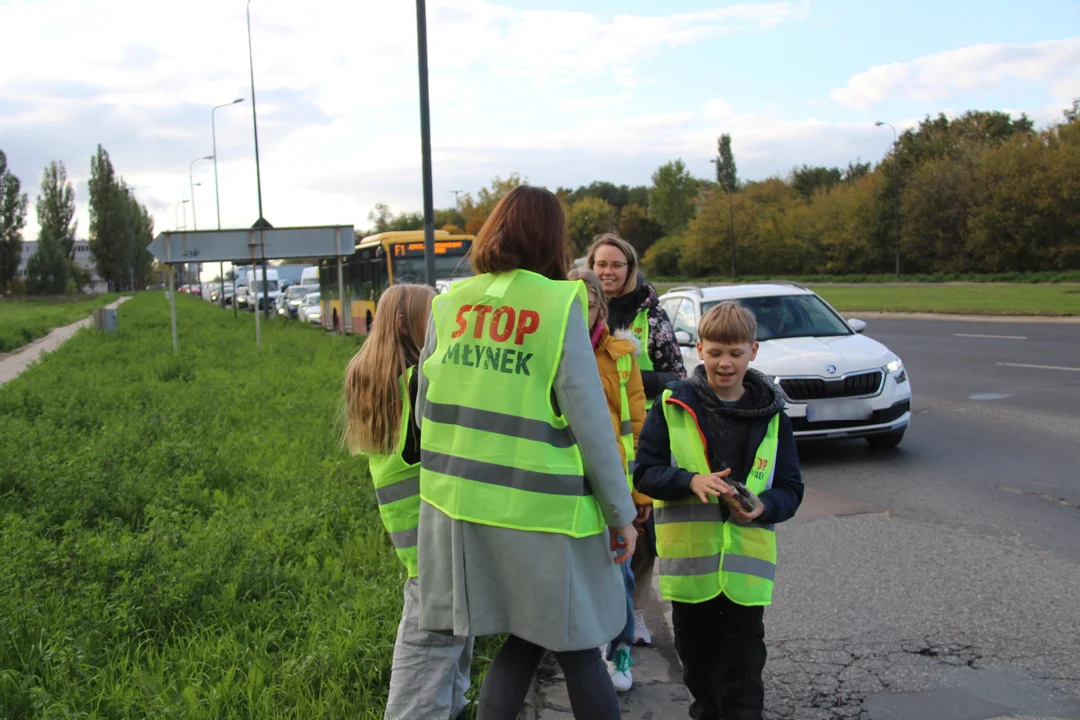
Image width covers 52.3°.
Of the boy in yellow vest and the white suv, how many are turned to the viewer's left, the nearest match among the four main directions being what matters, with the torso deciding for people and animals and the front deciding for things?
0

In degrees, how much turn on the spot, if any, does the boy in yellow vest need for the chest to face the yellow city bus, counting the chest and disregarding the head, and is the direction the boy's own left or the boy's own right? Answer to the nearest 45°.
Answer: approximately 180°

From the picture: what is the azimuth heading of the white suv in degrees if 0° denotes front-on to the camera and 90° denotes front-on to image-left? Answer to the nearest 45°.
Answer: approximately 315°

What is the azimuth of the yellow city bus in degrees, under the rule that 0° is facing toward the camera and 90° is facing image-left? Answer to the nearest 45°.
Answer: approximately 315°

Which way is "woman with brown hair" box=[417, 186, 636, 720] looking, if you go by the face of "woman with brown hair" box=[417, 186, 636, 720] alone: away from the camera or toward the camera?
away from the camera

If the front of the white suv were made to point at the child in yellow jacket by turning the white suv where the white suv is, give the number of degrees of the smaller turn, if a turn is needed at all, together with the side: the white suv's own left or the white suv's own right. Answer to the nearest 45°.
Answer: approximately 45° to the white suv's own right

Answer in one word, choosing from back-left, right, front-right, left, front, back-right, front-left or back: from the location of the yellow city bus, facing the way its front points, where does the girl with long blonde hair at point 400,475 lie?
front-right

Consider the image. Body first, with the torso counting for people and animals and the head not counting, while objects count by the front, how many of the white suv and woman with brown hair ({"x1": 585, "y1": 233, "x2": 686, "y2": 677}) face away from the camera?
0

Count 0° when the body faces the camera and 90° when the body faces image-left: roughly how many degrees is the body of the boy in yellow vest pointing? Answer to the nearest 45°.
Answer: approximately 0°

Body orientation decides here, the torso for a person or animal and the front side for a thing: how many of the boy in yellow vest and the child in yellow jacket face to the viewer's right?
0
